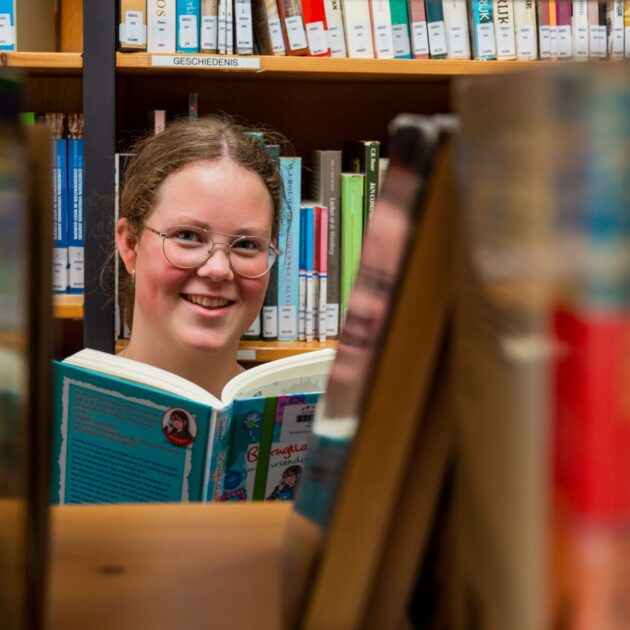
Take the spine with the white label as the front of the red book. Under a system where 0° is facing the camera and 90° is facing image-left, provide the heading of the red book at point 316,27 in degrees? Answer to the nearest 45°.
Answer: approximately 0°

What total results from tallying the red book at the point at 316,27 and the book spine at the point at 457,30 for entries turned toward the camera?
2

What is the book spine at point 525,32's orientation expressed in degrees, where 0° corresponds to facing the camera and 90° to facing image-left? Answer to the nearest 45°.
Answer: approximately 0°
